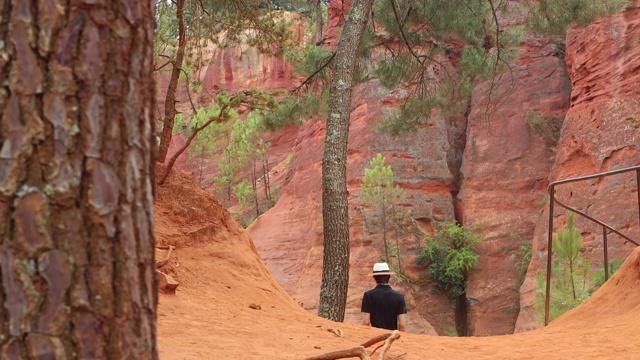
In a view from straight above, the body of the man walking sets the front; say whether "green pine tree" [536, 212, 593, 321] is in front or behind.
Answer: in front

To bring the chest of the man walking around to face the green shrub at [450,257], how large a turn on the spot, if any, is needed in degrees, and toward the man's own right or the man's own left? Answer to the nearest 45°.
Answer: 0° — they already face it

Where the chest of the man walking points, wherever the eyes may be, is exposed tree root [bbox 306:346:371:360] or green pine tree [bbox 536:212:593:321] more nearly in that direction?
the green pine tree

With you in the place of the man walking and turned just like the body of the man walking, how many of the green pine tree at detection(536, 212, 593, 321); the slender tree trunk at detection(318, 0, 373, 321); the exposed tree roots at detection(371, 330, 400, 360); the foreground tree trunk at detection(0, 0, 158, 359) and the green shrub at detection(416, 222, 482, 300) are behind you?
2

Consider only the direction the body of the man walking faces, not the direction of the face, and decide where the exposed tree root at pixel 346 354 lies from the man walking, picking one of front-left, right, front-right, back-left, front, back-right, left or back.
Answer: back

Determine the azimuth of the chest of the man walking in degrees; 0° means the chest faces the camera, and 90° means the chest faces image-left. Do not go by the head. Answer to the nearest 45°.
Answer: approximately 180°

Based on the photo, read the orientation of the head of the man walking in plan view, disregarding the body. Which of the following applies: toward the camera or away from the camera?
away from the camera

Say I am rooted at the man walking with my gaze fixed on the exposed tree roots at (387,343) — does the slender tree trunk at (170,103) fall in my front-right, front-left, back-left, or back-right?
back-right

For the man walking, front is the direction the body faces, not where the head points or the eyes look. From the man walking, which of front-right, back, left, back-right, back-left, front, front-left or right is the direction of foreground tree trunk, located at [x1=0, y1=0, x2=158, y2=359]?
back

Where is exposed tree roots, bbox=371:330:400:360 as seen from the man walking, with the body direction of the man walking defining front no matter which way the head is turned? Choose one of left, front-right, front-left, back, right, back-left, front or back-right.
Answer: back
